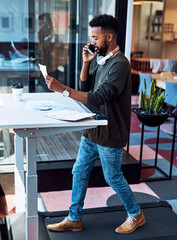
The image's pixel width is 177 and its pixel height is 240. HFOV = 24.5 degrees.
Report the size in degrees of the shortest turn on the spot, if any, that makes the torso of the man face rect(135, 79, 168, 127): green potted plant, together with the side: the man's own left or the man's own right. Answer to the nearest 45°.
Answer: approximately 90° to the man's own right

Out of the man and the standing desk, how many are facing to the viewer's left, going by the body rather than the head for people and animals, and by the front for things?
1

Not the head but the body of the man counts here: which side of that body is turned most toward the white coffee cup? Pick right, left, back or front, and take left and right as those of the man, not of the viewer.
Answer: front

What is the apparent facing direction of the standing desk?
to the viewer's right

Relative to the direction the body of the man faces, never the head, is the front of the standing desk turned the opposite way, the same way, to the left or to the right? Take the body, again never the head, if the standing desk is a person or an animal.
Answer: the opposite way

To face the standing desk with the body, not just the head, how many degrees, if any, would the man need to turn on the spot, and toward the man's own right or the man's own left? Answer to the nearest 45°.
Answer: approximately 45° to the man's own left

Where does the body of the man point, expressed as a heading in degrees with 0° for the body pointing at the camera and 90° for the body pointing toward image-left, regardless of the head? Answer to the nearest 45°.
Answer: approximately 90°

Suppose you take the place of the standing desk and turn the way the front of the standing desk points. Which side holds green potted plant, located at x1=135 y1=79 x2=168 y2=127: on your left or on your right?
on your left
